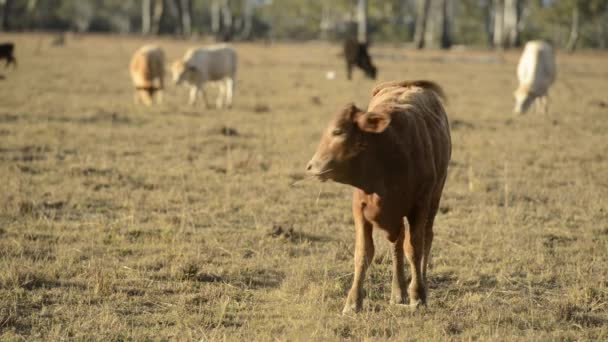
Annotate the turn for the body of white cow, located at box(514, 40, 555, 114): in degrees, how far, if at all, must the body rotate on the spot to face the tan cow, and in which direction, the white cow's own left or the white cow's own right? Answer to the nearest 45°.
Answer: approximately 90° to the white cow's own right

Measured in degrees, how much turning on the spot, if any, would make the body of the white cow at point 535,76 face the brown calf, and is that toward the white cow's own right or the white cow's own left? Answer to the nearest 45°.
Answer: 0° — it already faces it

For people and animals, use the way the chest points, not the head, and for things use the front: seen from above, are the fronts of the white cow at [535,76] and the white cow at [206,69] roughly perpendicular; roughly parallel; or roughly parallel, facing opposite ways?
roughly perpendicular

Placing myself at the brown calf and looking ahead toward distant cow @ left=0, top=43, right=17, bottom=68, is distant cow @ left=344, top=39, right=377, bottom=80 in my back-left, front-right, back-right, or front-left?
front-right

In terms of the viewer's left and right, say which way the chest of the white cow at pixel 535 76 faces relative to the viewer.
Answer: facing the viewer

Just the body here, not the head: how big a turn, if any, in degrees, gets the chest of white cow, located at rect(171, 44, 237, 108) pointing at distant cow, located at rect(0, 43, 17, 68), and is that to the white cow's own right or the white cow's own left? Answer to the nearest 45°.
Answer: approximately 45° to the white cow's own right

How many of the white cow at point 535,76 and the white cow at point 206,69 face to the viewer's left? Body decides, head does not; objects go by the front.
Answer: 1

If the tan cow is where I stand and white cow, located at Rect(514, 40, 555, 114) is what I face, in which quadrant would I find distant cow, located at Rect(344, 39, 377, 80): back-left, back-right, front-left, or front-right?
front-left

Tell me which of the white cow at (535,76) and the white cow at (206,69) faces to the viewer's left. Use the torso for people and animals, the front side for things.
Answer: the white cow at (206,69)

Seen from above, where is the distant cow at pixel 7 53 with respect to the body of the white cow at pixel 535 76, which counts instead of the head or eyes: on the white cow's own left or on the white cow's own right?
on the white cow's own right

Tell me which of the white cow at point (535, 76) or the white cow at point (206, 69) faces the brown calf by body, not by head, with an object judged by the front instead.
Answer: the white cow at point (535, 76)

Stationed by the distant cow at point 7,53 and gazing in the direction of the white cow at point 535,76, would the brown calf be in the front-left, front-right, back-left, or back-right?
front-right

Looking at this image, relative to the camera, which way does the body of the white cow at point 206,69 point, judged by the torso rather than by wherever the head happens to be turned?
to the viewer's left
